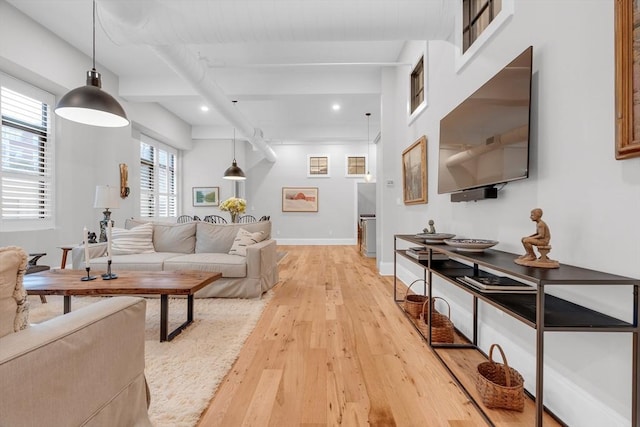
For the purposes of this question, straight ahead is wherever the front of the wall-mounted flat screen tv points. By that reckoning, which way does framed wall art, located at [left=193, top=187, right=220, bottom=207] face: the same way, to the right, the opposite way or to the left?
to the left

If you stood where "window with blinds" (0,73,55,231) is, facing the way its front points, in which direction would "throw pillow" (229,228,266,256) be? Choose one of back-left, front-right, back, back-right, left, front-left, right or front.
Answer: front

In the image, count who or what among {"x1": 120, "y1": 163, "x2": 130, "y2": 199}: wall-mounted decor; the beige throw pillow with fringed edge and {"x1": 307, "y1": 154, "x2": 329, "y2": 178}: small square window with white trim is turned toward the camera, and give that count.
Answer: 1

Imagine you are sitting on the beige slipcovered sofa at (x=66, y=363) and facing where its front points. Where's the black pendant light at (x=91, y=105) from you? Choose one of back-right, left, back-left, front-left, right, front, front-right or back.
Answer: front-left

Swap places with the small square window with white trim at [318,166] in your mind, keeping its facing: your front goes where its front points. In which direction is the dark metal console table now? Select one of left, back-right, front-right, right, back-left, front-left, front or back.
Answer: front

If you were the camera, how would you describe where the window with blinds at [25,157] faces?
facing the viewer and to the right of the viewer

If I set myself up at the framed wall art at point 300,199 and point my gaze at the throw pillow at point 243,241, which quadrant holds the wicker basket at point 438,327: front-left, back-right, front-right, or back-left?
front-left

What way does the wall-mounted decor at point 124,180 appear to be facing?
to the viewer's right

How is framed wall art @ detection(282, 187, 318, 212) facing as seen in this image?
toward the camera

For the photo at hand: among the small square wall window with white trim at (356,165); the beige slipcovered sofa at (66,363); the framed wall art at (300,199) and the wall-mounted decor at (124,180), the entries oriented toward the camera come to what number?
2

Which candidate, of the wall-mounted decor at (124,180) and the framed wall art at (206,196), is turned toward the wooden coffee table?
the framed wall art

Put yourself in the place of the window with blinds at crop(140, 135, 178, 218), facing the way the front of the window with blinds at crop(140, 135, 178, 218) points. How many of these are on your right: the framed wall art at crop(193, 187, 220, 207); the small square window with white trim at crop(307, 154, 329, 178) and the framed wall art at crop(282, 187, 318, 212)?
0

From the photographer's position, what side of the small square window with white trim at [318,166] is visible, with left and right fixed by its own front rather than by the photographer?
front

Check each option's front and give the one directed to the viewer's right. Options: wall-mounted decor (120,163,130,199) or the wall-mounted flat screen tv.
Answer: the wall-mounted decor

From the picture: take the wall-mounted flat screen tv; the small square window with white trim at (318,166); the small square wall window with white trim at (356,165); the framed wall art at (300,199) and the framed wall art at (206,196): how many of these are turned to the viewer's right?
0
